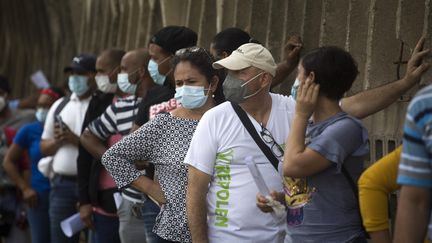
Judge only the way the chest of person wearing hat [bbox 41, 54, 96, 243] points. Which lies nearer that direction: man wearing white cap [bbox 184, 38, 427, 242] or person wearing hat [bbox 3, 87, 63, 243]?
the man wearing white cap
